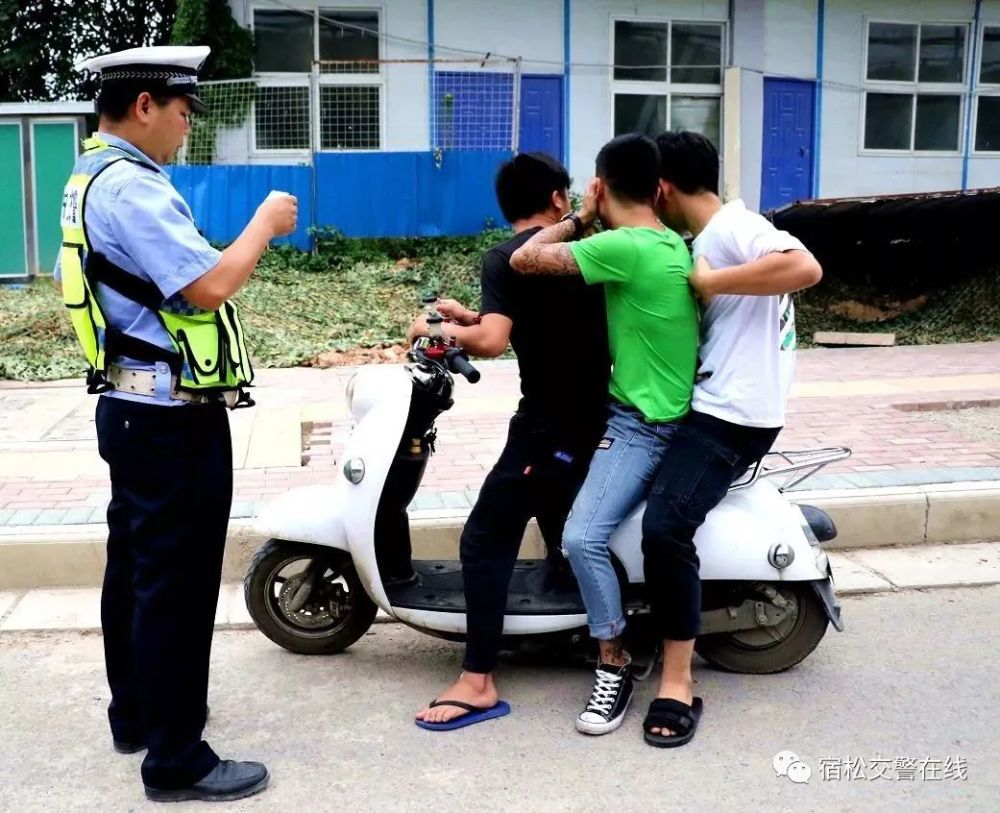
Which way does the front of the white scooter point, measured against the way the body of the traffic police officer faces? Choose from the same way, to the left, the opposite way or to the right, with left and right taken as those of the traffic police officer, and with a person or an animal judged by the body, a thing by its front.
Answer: the opposite way

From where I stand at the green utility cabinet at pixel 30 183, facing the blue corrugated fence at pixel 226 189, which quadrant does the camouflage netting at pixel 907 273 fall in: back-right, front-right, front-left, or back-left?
front-right

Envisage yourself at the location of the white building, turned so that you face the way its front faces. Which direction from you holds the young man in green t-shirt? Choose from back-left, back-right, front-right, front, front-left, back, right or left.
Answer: front

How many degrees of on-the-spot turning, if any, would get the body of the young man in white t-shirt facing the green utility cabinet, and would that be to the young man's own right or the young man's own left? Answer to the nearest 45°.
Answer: approximately 45° to the young man's own right

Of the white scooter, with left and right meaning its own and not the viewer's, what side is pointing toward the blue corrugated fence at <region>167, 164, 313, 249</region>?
right

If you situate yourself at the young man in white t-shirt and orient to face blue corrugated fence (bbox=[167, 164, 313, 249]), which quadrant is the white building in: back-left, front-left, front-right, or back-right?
front-right

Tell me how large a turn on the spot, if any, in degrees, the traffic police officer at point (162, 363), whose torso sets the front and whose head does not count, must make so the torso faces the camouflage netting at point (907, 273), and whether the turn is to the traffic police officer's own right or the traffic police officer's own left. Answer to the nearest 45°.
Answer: approximately 45° to the traffic police officer's own left

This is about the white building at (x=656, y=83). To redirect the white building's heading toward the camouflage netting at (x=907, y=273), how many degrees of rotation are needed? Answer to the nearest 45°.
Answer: approximately 45° to its left

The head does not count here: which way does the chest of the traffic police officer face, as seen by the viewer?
to the viewer's right

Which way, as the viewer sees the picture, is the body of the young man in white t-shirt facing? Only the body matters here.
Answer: to the viewer's left

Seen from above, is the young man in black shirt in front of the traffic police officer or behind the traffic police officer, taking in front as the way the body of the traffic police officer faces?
in front

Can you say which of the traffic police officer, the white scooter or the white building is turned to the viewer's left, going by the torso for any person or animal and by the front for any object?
the white scooter

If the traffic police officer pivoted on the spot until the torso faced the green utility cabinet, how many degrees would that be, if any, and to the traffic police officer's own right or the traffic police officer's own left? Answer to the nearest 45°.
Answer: approximately 90° to the traffic police officer's own left

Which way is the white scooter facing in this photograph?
to the viewer's left

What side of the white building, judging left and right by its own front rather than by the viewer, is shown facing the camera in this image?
front

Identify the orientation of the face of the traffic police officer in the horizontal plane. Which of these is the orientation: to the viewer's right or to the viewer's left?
to the viewer's right

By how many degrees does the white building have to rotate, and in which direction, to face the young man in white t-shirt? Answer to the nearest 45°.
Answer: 0° — it already faces them
